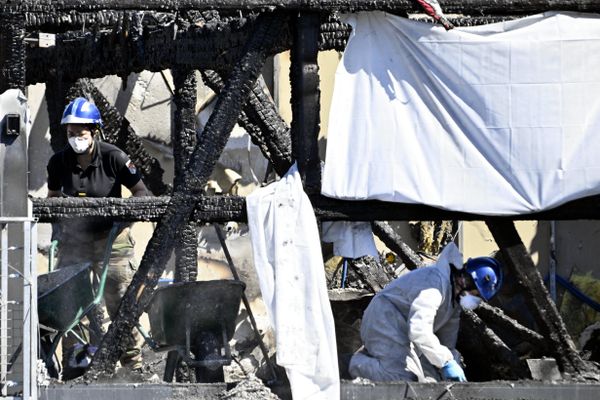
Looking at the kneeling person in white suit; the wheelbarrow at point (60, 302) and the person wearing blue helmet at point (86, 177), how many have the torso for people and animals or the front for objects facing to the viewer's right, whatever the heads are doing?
1

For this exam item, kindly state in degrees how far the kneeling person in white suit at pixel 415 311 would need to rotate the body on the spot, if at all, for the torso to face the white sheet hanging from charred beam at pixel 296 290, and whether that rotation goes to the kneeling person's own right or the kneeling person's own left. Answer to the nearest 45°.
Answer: approximately 135° to the kneeling person's own right

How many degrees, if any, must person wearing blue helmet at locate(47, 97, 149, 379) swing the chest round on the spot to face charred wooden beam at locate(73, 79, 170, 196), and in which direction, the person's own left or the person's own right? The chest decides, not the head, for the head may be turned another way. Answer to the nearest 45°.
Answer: approximately 135° to the person's own right

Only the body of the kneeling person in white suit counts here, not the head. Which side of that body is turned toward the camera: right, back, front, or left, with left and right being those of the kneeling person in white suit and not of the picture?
right

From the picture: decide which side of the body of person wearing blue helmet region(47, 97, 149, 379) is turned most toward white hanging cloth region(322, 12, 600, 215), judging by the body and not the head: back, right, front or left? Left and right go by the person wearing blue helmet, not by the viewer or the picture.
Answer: left

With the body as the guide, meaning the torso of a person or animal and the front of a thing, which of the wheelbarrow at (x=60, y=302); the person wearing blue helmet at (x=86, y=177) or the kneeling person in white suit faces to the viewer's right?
the kneeling person in white suit

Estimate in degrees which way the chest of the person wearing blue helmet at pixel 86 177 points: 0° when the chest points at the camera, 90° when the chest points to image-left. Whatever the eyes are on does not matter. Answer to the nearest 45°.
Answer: approximately 45°

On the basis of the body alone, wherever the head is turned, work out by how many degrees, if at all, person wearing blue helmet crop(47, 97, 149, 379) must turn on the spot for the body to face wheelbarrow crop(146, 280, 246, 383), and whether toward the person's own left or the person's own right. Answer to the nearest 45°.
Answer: approximately 90° to the person's own left

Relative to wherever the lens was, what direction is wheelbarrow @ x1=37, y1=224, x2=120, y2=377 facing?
facing the viewer and to the left of the viewer
